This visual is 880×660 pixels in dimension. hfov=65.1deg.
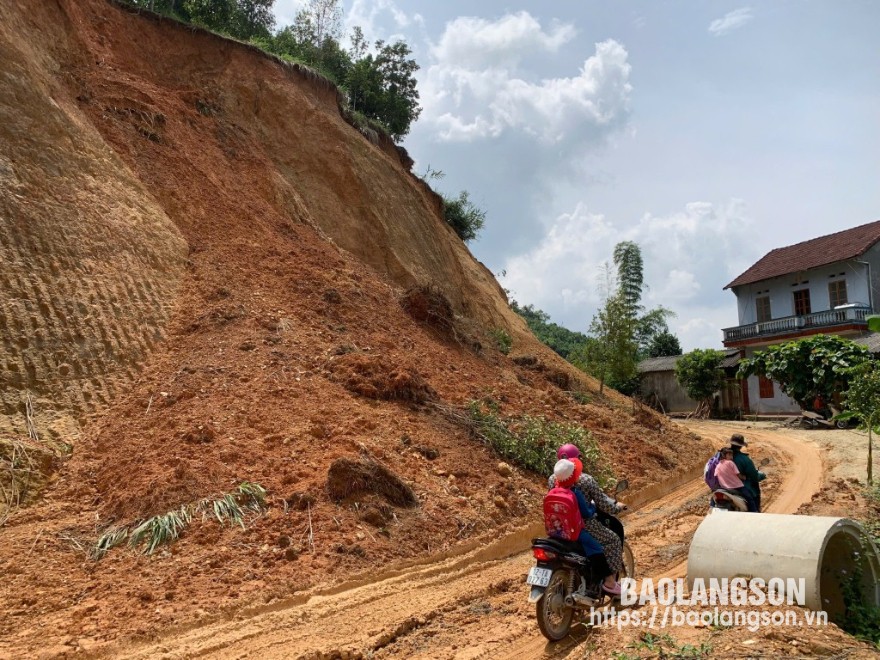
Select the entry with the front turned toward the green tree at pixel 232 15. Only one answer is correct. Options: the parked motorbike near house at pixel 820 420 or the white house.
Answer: the white house

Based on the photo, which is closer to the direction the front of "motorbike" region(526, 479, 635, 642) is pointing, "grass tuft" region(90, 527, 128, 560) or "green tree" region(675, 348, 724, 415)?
the green tree

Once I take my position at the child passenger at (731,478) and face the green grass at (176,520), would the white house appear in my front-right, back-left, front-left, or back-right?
back-right

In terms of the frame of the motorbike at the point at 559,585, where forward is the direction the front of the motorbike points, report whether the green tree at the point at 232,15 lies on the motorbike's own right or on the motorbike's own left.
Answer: on the motorbike's own left

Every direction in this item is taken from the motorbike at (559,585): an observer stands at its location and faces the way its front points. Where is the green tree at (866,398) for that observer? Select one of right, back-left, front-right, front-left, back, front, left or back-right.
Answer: front

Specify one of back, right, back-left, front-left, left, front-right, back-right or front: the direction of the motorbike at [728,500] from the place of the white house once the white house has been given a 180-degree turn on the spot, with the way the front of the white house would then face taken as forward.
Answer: back-right

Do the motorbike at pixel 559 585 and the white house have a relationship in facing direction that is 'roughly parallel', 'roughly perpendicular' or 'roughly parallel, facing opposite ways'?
roughly parallel, facing opposite ways

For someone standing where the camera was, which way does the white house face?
facing the viewer and to the left of the viewer

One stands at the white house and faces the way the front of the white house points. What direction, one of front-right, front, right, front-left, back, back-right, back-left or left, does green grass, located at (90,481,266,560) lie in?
front-left

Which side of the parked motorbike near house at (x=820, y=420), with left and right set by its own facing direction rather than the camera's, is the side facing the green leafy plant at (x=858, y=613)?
right

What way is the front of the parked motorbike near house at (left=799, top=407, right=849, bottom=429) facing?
to the viewer's right

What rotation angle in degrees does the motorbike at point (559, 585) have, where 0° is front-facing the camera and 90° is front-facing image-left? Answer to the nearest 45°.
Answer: approximately 225°

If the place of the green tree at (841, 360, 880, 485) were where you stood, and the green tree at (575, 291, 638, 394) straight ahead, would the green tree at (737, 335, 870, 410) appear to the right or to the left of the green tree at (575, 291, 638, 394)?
right

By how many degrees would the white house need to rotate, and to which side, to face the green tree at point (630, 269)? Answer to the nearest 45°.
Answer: approximately 90° to its right

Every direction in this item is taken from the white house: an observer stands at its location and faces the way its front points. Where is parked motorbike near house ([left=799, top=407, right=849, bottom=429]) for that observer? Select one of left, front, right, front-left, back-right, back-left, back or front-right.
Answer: front-left
